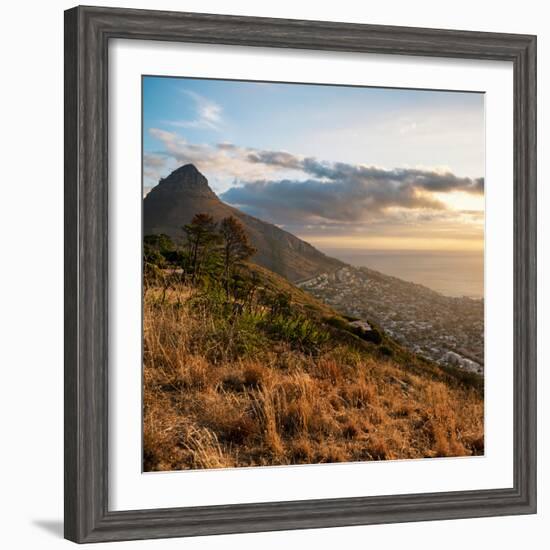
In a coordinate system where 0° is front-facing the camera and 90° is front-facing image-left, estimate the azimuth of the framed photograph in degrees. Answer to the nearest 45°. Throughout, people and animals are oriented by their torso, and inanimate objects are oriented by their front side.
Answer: approximately 315°
